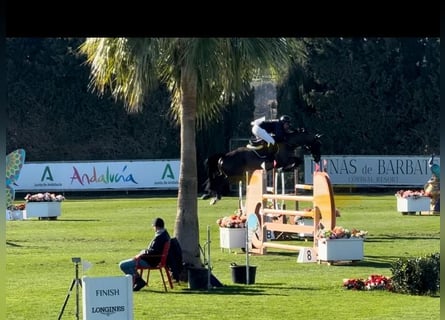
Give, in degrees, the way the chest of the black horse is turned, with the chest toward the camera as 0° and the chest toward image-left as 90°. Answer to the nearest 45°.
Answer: approximately 270°

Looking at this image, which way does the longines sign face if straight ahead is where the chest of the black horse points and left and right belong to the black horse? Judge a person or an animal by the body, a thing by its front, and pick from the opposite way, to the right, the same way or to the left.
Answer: to the right

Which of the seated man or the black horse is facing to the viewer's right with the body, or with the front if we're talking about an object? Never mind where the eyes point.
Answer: the black horse

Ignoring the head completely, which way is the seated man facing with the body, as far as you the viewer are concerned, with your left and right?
facing to the left of the viewer

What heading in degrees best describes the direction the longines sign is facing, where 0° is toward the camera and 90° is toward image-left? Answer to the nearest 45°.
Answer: approximately 0°

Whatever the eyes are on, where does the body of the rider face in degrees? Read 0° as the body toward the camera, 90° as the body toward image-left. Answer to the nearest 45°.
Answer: approximately 270°

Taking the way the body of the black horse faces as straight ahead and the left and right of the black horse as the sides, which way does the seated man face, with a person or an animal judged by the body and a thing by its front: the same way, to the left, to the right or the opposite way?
the opposite way

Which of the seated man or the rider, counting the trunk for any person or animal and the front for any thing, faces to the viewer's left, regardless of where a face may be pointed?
the seated man

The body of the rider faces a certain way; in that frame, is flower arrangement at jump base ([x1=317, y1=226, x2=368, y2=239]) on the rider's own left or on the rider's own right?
on the rider's own right

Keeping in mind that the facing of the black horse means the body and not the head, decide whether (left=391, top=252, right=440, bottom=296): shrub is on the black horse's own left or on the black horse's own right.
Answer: on the black horse's own right
